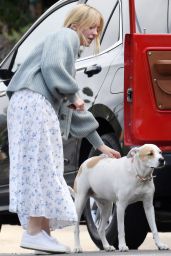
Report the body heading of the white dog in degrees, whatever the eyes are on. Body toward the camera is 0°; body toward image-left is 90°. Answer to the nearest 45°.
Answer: approximately 315°

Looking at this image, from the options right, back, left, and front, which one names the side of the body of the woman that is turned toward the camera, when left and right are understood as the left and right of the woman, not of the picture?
right
